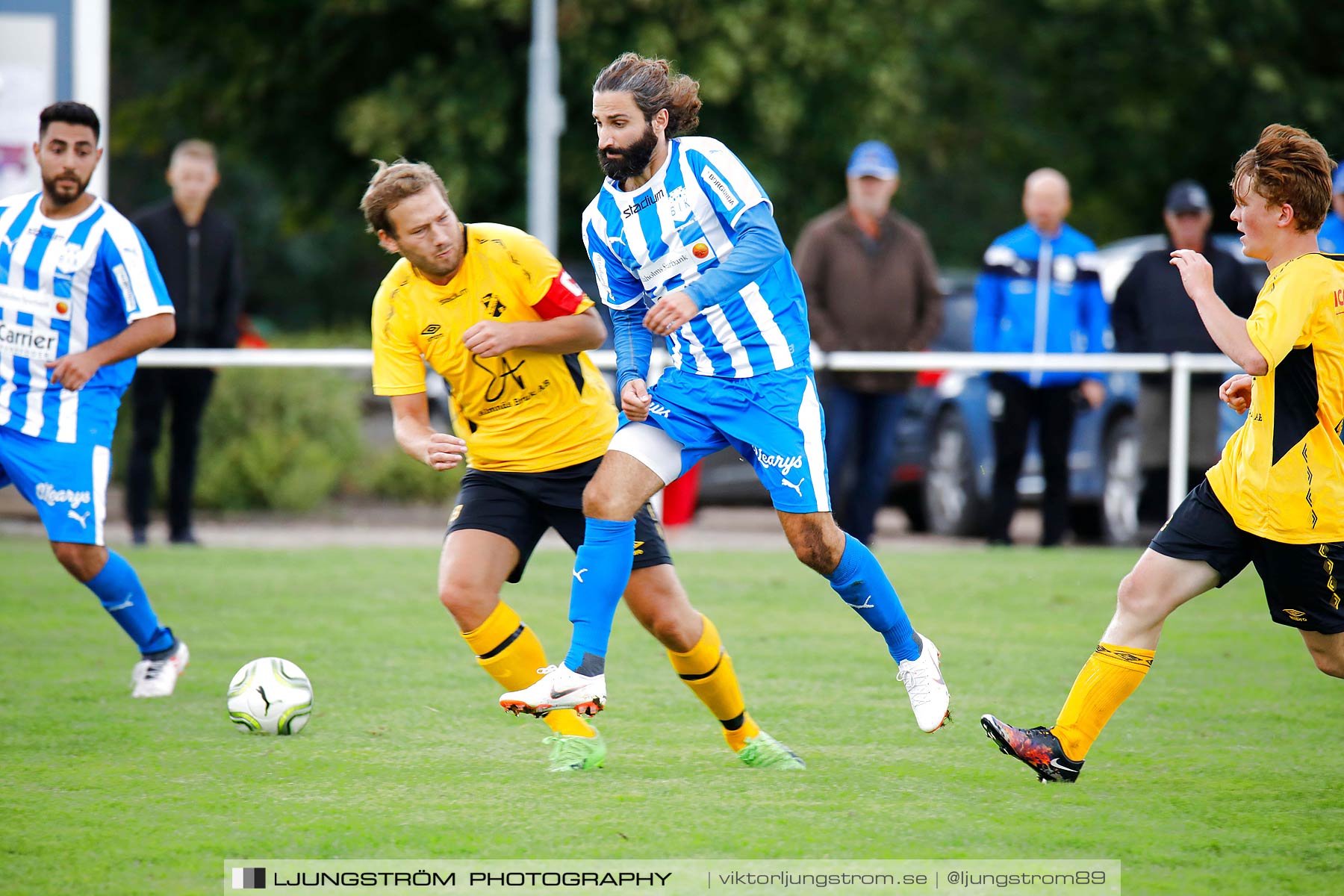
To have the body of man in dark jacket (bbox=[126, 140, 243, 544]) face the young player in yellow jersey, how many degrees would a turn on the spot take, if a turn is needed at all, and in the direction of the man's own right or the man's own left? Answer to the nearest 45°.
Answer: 0° — they already face them

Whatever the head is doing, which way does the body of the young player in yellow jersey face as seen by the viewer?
to the viewer's left

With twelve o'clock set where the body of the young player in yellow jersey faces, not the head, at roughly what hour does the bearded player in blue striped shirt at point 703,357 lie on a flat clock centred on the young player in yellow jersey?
The bearded player in blue striped shirt is roughly at 12 o'clock from the young player in yellow jersey.

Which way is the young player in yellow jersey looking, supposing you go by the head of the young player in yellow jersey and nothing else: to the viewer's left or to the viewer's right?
to the viewer's left
